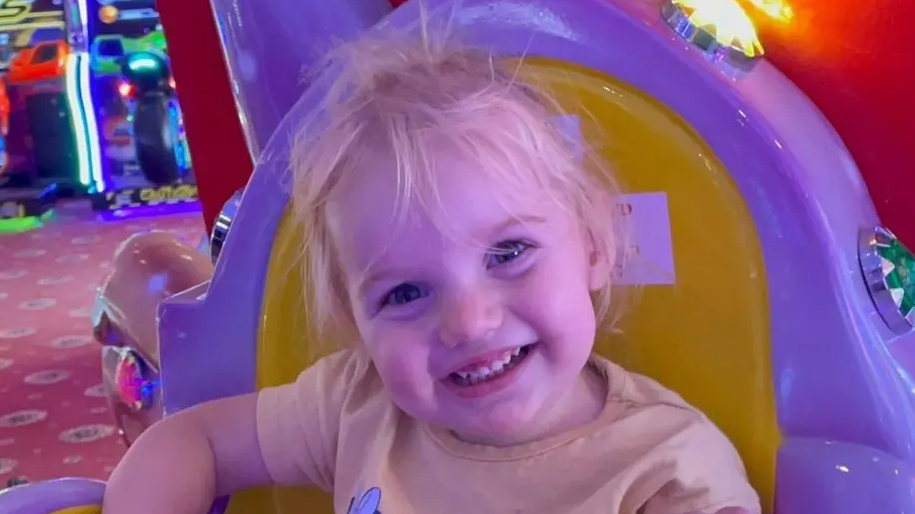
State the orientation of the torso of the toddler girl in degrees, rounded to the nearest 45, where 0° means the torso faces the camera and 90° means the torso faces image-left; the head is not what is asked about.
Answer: approximately 0°

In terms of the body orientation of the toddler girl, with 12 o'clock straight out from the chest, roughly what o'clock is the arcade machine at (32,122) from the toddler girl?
The arcade machine is roughly at 5 o'clock from the toddler girl.

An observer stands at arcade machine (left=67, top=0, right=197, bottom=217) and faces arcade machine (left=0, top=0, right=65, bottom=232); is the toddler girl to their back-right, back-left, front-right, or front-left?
back-left

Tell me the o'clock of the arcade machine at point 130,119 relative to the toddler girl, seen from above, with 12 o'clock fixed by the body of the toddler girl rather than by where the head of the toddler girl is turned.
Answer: The arcade machine is roughly at 5 o'clock from the toddler girl.

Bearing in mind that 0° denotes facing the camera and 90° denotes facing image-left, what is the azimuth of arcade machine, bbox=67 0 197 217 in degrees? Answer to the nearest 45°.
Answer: approximately 0°

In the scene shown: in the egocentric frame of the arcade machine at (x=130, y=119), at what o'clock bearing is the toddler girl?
The toddler girl is roughly at 12 o'clock from the arcade machine.

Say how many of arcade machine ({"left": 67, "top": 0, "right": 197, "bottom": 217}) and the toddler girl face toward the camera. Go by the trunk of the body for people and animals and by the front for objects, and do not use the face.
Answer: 2
